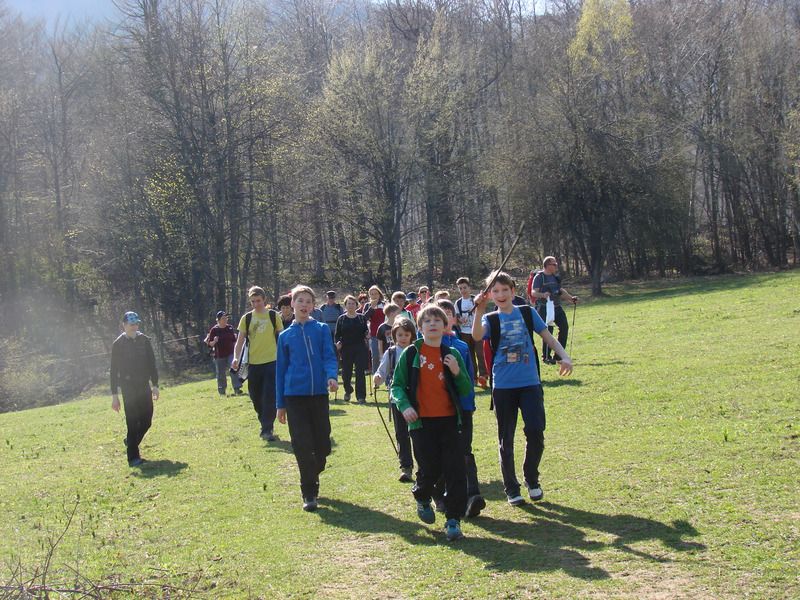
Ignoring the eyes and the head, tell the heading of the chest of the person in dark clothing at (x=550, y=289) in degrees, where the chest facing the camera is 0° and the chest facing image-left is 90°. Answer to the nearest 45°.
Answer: approximately 315°

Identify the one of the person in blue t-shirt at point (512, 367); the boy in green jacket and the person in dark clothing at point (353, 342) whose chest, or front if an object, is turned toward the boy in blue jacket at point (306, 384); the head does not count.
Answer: the person in dark clothing

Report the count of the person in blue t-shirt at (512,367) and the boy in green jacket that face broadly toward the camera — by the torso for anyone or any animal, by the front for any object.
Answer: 2

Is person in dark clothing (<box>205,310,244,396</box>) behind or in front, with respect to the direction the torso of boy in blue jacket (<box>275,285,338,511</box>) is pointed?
behind

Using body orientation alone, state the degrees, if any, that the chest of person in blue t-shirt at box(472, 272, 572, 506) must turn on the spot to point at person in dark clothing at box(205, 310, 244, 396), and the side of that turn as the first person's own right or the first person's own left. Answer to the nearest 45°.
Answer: approximately 135° to the first person's own right

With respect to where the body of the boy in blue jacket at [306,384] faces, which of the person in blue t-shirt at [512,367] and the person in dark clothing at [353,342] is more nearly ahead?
the person in blue t-shirt

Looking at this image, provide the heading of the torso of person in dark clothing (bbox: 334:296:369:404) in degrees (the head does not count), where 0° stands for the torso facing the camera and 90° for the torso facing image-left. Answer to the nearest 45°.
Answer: approximately 0°

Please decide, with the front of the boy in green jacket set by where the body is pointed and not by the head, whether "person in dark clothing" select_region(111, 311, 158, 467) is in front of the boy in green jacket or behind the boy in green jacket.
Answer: behind

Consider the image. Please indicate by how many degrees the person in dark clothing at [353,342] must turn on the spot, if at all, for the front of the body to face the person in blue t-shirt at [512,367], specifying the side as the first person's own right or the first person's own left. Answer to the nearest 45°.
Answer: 0° — they already face them
